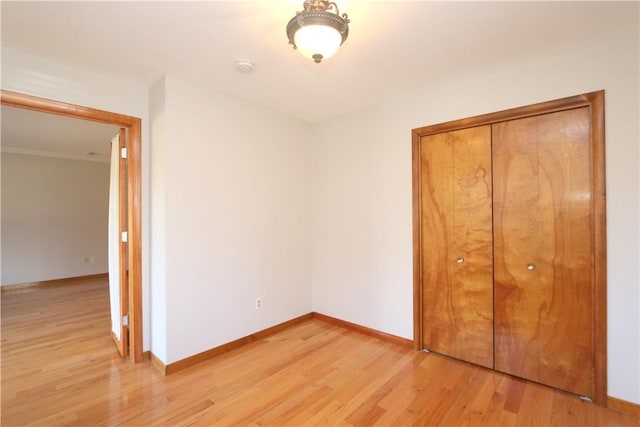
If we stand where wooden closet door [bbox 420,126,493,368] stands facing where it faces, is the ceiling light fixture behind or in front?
in front

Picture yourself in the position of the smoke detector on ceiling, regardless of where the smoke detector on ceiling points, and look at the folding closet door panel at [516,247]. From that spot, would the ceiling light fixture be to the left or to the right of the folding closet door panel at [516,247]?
right

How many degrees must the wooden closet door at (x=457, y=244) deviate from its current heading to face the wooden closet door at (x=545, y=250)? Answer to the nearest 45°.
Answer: approximately 135° to its left

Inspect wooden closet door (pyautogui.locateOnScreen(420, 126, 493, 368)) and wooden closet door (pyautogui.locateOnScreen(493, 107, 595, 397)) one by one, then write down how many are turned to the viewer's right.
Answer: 0

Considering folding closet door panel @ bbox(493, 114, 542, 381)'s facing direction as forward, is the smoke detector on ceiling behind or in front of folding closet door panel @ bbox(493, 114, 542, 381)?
in front

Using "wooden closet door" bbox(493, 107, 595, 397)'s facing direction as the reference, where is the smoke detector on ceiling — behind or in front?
in front

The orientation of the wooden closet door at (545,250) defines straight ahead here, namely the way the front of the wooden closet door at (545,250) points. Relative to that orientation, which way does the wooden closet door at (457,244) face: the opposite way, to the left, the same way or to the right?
the same way

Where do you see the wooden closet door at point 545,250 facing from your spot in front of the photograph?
facing the viewer and to the left of the viewer

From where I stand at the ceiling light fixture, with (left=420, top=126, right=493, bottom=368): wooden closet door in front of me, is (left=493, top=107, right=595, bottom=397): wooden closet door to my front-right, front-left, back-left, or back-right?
front-right

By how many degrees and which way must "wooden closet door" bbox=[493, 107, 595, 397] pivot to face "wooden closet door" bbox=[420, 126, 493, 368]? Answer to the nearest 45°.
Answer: approximately 45° to its right

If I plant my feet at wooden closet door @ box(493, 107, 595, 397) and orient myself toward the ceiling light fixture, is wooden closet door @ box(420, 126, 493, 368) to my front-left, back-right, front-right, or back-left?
front-right

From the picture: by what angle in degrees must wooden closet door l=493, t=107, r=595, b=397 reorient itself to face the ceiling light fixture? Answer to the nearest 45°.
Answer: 0° — it already faces it

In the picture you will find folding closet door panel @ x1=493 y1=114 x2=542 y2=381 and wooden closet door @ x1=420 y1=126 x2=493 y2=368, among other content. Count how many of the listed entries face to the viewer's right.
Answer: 0

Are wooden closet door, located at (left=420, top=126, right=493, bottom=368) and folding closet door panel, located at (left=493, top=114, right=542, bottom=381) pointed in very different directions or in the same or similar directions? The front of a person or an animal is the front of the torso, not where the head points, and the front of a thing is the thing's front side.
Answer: same or similar directions
